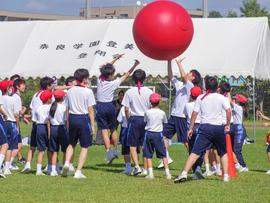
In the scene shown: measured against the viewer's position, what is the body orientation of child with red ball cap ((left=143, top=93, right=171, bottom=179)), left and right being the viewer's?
facing away from the viewer

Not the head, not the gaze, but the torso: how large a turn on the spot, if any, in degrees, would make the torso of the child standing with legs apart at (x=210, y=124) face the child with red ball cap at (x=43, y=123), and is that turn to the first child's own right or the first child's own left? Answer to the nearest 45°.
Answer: approximately 90° to the first child's own left

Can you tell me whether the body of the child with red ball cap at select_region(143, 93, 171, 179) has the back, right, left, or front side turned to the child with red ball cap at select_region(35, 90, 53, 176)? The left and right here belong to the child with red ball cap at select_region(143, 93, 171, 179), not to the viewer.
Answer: left

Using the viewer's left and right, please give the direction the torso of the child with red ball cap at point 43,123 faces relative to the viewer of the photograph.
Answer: facing away from the viewer and to the right of the viewer

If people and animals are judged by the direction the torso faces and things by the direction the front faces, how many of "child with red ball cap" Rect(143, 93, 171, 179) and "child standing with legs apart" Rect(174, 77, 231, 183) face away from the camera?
2

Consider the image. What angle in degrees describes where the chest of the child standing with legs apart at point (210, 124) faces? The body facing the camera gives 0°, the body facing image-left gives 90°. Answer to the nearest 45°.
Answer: approximately 180°
